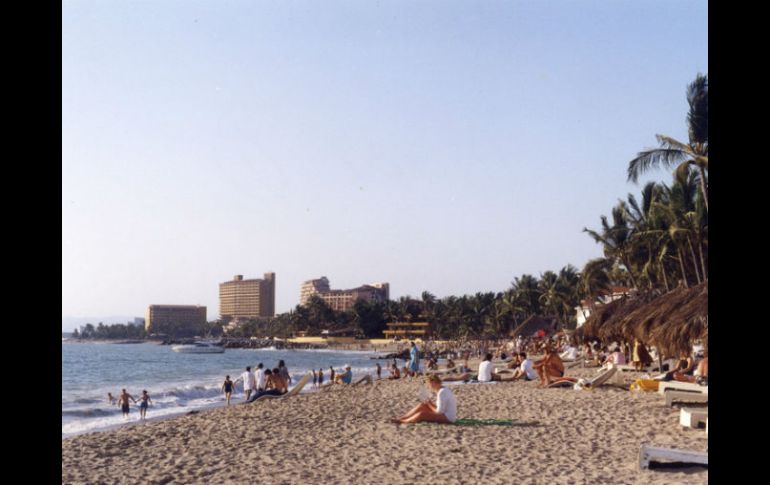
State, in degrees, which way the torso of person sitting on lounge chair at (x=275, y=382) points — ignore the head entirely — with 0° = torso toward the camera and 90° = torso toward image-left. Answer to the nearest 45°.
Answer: approximately 90°

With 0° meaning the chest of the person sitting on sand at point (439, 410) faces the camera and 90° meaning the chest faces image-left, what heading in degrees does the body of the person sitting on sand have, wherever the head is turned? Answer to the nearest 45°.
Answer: approximately 90°

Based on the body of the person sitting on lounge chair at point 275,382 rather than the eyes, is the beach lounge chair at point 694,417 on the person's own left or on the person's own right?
on the person's own left

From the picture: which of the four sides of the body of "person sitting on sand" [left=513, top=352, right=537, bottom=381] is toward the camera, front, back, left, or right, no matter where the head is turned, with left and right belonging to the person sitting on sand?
left

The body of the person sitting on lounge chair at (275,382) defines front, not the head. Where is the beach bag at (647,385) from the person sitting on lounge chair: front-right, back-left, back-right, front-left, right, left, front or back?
back-left

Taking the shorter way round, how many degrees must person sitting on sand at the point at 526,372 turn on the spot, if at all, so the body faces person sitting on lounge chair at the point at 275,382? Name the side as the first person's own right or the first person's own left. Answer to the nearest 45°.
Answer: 0° — they already face them
